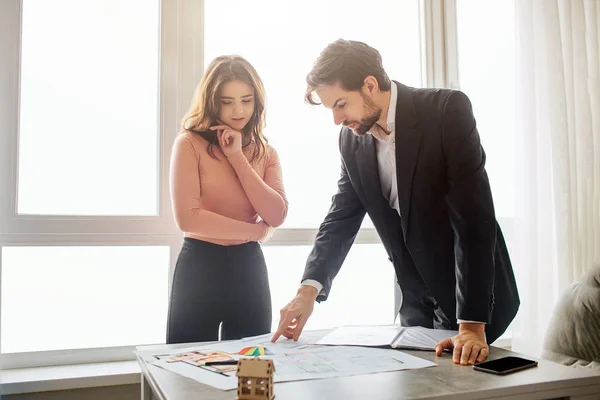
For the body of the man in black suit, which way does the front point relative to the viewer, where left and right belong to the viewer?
facing the viewer and to the left of the viewer

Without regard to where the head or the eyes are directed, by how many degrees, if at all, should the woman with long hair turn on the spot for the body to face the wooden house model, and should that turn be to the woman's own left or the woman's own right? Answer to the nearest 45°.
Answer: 0° — they already face it

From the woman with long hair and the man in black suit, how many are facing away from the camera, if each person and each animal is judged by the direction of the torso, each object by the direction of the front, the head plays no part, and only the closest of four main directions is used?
0

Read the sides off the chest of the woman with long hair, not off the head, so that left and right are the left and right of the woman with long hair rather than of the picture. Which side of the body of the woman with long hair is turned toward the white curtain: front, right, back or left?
left

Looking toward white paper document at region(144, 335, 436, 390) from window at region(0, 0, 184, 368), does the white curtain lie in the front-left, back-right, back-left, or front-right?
front-left

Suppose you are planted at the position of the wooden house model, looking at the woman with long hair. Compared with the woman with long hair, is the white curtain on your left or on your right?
right

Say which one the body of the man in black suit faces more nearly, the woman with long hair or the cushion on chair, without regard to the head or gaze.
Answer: the woman with long hair

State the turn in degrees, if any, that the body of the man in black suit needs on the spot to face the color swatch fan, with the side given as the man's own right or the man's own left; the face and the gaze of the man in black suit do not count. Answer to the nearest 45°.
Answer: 0° — they already face it

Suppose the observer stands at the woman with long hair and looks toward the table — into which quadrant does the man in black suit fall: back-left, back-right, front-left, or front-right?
front-left

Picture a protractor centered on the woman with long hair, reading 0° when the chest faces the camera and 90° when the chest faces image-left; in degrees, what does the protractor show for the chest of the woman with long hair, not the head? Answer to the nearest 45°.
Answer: approximately 0°

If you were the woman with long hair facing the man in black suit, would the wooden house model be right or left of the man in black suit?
right

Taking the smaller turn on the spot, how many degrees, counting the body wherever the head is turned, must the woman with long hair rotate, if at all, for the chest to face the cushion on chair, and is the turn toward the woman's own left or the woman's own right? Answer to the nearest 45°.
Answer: approximately 90° to the woman's own left

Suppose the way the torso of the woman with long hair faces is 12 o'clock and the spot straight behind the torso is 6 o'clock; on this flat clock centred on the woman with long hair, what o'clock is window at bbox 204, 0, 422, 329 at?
The window is roughly at 7 o'clock from the woman with long hair.

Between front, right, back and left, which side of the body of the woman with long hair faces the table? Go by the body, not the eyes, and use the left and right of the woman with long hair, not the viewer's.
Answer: front

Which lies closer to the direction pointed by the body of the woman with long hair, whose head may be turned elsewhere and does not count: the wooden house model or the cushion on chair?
the wooden house model

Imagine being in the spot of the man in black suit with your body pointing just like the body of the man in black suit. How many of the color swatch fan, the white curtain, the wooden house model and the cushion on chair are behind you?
2

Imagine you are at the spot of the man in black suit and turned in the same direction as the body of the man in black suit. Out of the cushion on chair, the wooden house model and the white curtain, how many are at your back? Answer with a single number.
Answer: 2

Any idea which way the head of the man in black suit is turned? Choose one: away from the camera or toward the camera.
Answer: toward the camera

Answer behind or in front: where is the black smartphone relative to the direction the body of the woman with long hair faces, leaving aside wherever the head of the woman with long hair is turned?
in front
